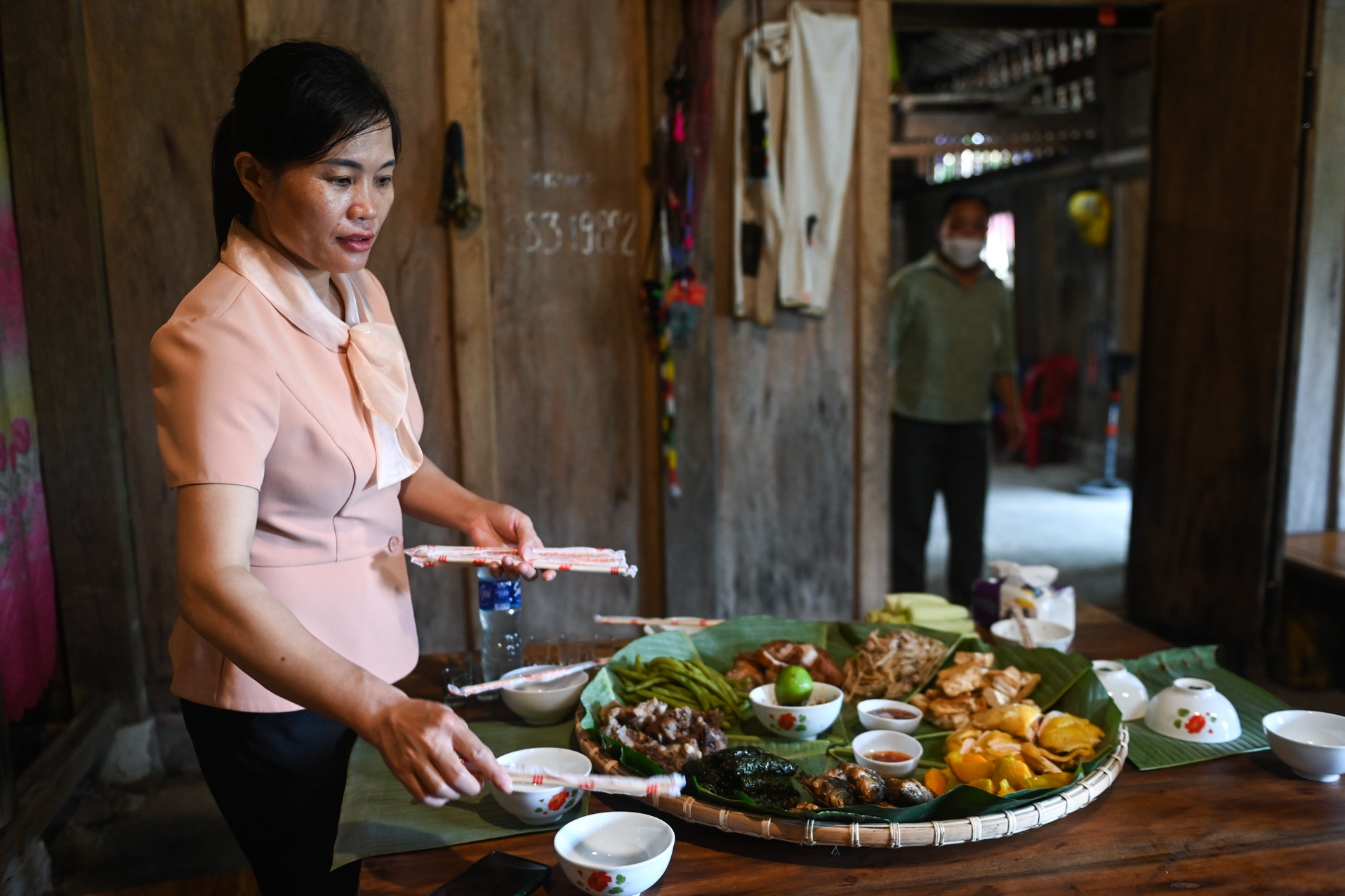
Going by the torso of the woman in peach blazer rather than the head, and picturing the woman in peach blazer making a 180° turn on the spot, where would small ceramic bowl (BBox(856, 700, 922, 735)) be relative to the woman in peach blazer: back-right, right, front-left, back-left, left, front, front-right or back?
back-right

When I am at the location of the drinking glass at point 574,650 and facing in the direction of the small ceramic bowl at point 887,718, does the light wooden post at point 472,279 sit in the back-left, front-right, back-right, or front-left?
back-left

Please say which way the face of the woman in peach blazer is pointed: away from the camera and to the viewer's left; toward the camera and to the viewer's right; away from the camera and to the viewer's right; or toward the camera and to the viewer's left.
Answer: toward the camera and to the viewer's right

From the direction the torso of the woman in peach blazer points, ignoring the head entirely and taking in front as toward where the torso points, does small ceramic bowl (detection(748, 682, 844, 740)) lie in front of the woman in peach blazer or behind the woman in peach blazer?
in front

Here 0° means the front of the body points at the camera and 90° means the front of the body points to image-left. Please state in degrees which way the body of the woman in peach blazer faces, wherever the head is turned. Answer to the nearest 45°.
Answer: approximately 315°

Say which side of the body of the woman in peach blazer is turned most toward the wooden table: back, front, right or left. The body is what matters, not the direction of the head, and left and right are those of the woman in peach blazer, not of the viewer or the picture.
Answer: front

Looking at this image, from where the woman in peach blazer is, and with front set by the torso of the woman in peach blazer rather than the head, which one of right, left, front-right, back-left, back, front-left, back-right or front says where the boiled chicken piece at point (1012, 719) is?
front-left

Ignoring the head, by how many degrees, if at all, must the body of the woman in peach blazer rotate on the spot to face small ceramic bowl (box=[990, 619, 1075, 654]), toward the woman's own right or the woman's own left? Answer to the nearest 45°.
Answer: approximately 45° to the woman's own left
